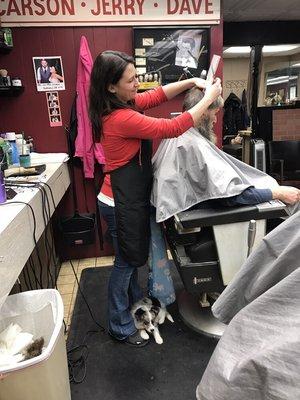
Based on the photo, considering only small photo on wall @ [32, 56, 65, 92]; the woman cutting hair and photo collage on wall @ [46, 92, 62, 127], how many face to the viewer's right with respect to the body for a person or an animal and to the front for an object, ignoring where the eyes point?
1

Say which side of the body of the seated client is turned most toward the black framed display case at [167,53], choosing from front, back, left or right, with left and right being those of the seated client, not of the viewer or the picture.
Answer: left

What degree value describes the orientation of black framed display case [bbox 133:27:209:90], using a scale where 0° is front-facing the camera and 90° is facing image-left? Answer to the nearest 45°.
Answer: approximately 0°

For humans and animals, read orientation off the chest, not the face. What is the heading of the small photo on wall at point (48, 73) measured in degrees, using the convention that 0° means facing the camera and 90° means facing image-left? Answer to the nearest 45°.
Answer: approximately 0°

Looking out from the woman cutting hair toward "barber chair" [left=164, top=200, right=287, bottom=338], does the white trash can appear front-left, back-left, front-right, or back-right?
back-right

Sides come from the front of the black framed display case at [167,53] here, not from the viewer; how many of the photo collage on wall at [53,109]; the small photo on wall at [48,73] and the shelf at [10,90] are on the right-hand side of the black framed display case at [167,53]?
3

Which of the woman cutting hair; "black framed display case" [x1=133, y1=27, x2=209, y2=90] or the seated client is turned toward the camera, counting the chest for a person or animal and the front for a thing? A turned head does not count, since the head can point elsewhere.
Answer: the black framed display case

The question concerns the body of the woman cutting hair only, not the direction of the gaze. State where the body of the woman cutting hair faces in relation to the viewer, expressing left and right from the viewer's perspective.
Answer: facing to the right of the viewer

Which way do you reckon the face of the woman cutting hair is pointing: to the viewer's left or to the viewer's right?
to the viewer's right

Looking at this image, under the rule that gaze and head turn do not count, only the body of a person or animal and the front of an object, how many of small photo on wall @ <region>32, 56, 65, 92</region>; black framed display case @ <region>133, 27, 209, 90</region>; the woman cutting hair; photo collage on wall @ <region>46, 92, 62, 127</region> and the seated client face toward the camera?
3
